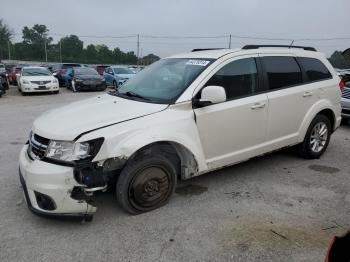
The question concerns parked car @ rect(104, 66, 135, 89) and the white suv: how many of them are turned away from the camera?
0

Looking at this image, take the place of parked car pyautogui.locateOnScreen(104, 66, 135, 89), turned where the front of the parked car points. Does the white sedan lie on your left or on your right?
on your right

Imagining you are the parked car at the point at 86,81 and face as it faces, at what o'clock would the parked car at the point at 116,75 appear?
the parked car at the point at 116,75 is roughly at 9 o'clock from the parked car at the point at 86,81.

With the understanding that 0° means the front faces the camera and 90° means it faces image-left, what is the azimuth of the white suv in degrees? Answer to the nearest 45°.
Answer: approximately 45°

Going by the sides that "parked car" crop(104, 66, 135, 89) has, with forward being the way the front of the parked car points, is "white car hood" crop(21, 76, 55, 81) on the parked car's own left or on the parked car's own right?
on the parked car's own right

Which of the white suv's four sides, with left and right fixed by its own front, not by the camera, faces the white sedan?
right

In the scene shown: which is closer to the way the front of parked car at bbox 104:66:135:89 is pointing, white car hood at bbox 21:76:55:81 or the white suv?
the white suv

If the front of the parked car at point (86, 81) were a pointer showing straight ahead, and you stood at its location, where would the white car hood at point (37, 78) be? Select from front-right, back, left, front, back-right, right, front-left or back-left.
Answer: right

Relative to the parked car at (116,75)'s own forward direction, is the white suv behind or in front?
in front

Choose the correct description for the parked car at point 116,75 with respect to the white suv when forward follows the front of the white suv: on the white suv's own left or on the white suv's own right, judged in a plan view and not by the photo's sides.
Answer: on the white suv's own right

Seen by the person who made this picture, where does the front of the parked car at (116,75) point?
facing the viewer and to the right of the viewer

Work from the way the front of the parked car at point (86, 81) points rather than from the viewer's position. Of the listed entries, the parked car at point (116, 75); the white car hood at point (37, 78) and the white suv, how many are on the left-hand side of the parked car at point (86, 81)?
1

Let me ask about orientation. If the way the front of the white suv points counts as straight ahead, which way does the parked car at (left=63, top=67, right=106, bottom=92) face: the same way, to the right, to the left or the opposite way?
to the left

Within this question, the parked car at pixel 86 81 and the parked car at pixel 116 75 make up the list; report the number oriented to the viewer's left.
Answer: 0
